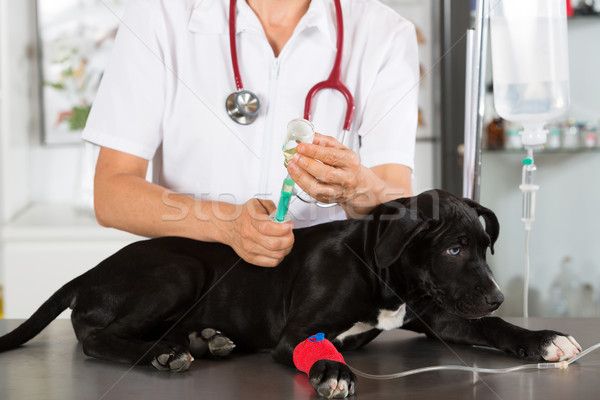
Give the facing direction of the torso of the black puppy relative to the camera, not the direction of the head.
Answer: to the viewer's right

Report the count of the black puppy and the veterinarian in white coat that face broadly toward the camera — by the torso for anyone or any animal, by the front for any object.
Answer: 1

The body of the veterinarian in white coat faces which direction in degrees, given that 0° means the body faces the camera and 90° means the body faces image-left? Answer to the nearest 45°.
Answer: approximately 0°

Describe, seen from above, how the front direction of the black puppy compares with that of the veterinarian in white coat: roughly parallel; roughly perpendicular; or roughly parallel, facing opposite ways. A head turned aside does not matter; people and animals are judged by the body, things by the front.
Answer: roughly perpendicular

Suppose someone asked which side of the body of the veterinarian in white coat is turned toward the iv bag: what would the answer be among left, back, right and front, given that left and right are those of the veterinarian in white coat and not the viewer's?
left

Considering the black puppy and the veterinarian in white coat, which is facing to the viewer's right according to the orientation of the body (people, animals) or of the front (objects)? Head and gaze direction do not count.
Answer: the black puppy

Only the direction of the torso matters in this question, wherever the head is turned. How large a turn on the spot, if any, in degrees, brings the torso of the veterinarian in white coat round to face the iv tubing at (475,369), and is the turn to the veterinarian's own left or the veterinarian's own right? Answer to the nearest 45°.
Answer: approximately 45° to the veterinarian's own left

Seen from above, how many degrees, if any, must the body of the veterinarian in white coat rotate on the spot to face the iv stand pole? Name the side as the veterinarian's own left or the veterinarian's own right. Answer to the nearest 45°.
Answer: approximately 45° to the veterinarian's own left
